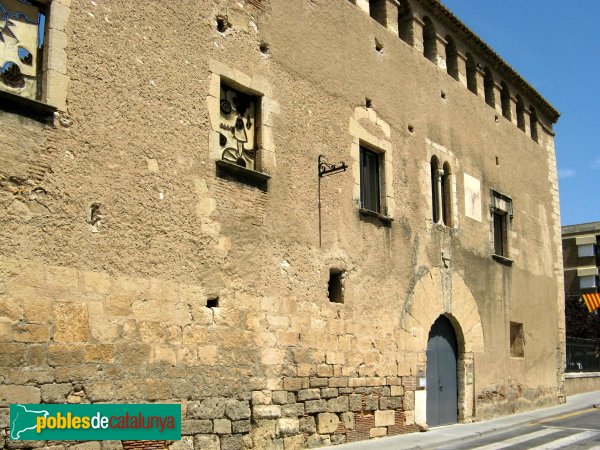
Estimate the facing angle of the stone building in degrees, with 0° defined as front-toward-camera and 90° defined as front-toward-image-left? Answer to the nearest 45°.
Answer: approximately 315°

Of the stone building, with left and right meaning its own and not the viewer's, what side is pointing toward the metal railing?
left
